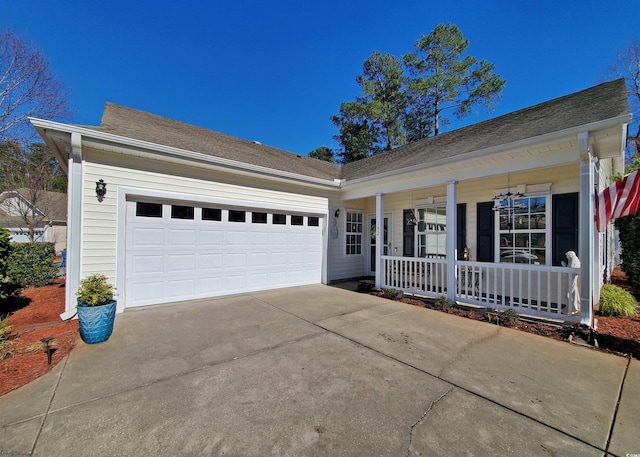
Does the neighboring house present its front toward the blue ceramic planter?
yes

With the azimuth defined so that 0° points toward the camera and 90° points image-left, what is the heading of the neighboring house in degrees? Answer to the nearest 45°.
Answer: approximately 0°

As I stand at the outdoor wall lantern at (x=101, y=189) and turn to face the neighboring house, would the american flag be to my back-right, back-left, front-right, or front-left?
back-right

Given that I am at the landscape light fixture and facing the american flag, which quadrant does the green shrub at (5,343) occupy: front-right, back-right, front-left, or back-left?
back-left

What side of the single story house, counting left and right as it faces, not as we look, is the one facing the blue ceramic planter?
front

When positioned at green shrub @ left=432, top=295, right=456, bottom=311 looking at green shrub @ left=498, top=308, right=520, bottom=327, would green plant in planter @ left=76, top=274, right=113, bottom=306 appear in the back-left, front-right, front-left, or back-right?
back-right

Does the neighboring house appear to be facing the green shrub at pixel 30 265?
yes

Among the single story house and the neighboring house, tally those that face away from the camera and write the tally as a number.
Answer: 0

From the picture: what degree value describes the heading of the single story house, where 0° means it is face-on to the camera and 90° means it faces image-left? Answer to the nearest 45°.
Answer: approximately 45°

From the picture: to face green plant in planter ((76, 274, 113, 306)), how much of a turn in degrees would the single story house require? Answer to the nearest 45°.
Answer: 0° — it already faces it
